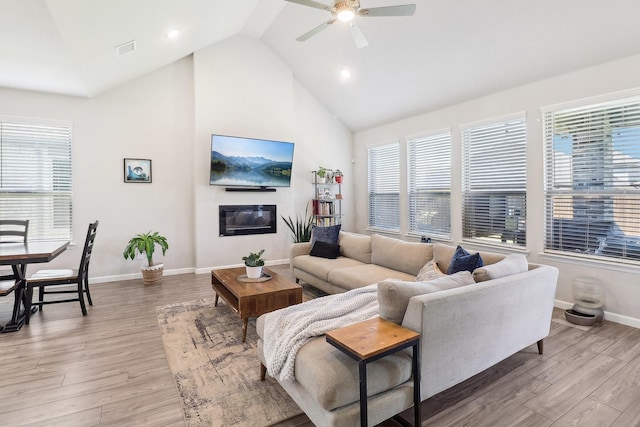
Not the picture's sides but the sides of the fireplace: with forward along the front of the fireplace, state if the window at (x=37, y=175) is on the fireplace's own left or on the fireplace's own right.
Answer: on the fireplace's own right

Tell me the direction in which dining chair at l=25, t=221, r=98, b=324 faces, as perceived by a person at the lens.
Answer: facing to the left of the viewer

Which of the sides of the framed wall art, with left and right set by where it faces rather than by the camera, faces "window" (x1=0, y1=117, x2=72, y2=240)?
right

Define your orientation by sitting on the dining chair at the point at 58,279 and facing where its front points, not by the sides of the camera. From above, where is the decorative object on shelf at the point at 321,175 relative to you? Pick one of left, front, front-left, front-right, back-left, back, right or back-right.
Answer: back

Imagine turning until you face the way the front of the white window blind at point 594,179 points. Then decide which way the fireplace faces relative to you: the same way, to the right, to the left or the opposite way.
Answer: to the left

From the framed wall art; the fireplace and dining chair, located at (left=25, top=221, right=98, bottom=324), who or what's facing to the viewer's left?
the dining chair

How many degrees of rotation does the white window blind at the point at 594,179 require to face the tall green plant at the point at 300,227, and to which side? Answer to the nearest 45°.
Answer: approximately 45° to its right

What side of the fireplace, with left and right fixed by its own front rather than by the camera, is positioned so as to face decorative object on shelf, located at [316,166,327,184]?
left

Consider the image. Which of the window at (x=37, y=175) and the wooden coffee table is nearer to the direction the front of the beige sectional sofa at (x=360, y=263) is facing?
the wooden coffee table

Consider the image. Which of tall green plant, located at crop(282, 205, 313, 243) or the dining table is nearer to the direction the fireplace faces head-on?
the dining table

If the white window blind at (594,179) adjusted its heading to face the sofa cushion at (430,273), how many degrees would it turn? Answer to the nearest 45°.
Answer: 0° — it already faces it

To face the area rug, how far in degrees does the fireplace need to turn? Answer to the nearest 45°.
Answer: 0° — it already faces it
